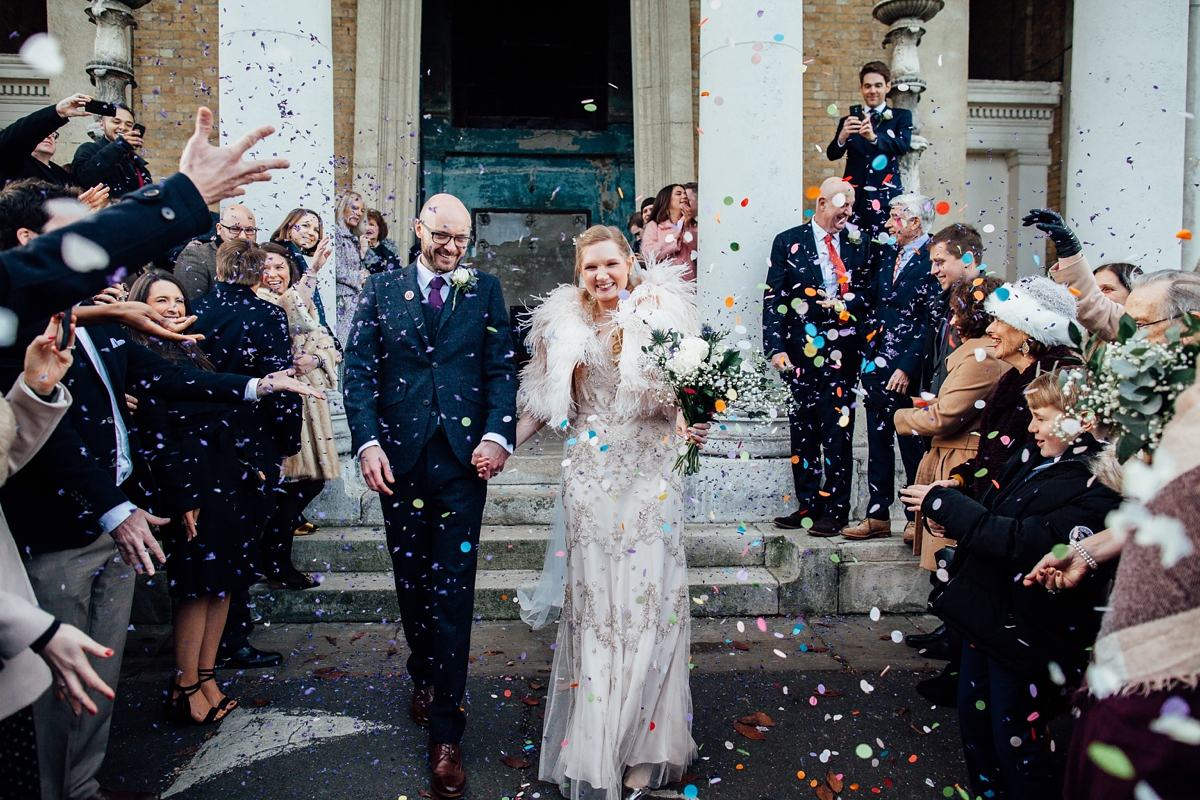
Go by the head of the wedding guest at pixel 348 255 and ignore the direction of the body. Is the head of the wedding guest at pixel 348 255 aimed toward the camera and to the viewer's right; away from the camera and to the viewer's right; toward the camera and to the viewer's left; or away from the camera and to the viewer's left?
toward the camera and to the viewer's right

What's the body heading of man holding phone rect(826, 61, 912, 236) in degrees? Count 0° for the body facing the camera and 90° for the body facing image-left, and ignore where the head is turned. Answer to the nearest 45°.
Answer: approximately 0°

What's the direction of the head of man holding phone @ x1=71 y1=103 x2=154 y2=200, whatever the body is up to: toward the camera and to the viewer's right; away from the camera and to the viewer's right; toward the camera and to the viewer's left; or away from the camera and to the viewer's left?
toward the camera and to the viewer's right

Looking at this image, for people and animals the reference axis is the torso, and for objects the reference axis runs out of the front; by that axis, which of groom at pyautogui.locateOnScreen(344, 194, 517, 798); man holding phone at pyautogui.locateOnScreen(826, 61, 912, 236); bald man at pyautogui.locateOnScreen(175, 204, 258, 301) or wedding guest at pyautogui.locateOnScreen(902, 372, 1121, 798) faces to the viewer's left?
the wedding guest

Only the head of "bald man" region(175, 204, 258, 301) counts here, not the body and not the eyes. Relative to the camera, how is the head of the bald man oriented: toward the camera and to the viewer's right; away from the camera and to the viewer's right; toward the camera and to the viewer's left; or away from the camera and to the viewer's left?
toward the camera and to the viewer's right

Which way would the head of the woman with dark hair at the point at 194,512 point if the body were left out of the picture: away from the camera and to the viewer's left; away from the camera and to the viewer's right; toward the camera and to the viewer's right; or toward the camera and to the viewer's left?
toward the camera and to the viewer's right

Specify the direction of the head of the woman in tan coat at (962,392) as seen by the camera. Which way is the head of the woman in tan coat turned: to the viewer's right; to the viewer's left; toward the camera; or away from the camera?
to the viewer's left

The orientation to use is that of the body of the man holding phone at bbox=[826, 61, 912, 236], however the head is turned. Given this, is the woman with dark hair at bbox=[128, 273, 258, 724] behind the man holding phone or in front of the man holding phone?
in front

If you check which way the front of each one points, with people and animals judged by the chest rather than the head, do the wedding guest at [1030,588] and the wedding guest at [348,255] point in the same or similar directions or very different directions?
very different directions
